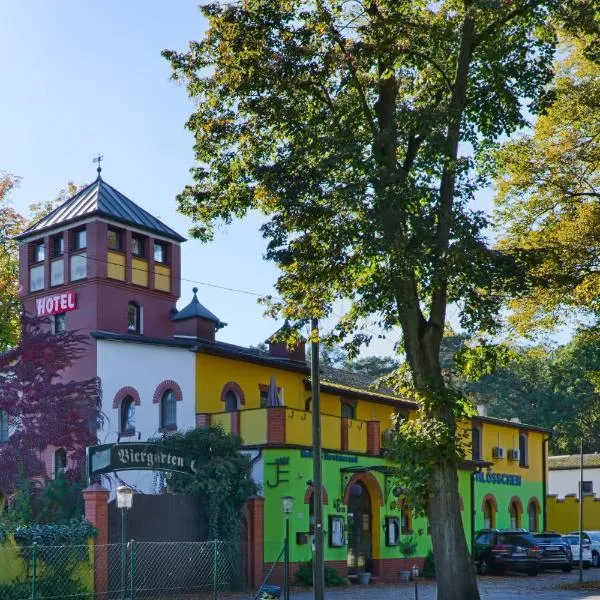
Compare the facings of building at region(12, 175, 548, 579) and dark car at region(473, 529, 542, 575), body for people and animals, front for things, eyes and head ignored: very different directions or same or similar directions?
very different directions

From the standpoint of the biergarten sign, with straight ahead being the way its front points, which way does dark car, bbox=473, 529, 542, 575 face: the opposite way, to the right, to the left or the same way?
the opposite way

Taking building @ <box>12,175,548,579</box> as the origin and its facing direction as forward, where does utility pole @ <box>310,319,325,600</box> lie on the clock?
The utility pole is roughly at 1 o'clock from the building.

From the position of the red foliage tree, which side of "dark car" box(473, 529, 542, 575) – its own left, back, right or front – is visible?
left

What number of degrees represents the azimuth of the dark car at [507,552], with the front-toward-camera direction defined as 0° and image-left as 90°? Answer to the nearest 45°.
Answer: approximately 135°

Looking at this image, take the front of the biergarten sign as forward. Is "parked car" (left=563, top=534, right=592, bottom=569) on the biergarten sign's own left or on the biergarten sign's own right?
on the biergarten sign's own left

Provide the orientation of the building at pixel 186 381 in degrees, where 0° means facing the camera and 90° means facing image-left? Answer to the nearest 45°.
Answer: approximately 315°

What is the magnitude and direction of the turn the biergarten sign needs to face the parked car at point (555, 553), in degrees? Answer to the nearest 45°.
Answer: approximately 90° to its left

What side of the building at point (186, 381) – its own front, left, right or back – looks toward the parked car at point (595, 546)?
left

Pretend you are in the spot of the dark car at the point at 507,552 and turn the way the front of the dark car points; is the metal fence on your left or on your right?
on your left

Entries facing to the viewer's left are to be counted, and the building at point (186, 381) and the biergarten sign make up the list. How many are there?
0

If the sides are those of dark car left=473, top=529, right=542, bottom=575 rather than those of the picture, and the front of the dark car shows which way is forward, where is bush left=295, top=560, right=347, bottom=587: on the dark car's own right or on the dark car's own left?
on the dark car's own left
